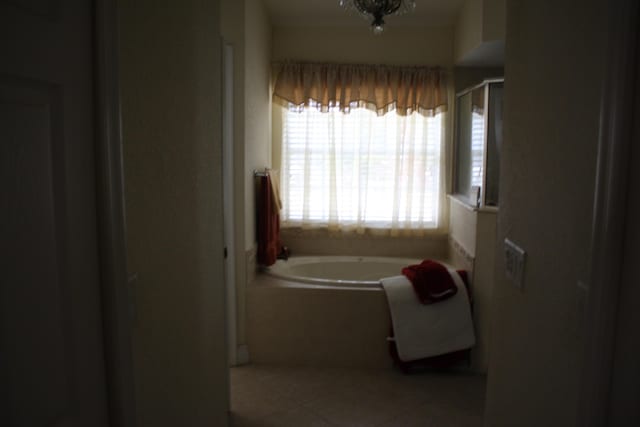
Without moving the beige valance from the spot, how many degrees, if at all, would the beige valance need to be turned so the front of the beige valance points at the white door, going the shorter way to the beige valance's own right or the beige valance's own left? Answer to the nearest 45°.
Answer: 0° — it already faces it

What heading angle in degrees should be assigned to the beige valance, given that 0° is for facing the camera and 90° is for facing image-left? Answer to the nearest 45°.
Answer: approximately 0°
